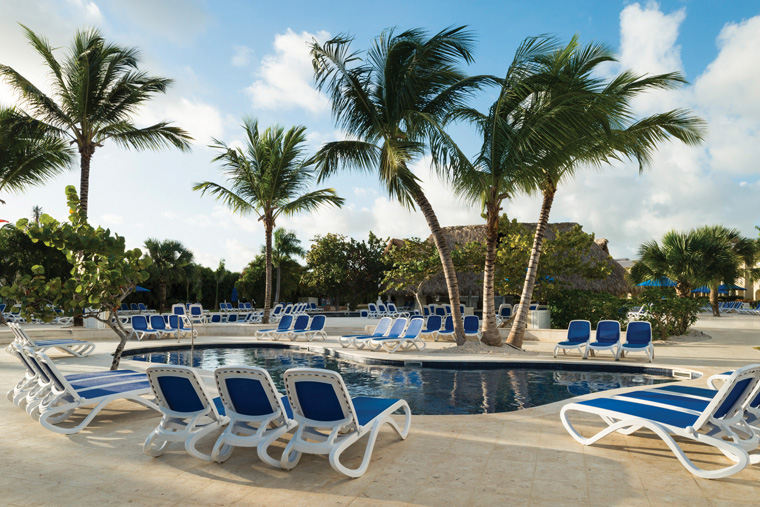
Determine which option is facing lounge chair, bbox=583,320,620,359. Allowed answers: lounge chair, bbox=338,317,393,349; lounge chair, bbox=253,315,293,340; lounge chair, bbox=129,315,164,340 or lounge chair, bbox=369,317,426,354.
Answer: lounge chair, bbox=129,315,164,340

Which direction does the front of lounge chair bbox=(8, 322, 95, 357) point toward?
to the viewer's right

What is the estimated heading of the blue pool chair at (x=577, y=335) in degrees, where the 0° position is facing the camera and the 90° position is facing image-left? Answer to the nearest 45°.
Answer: approximately 45°

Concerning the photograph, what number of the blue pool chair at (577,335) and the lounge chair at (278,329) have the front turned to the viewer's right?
0

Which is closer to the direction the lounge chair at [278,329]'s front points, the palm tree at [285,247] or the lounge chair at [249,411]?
the lounge chair

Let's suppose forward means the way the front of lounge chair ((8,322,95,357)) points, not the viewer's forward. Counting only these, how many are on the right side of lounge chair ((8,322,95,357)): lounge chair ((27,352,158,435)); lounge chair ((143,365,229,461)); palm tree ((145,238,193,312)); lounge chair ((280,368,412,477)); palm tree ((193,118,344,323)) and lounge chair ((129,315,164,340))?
3

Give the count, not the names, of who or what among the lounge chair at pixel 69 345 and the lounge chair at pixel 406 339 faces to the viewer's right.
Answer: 1

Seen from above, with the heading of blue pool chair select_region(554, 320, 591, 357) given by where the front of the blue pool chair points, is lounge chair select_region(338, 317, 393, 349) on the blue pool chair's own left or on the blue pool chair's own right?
on the blue pool chair's own right
